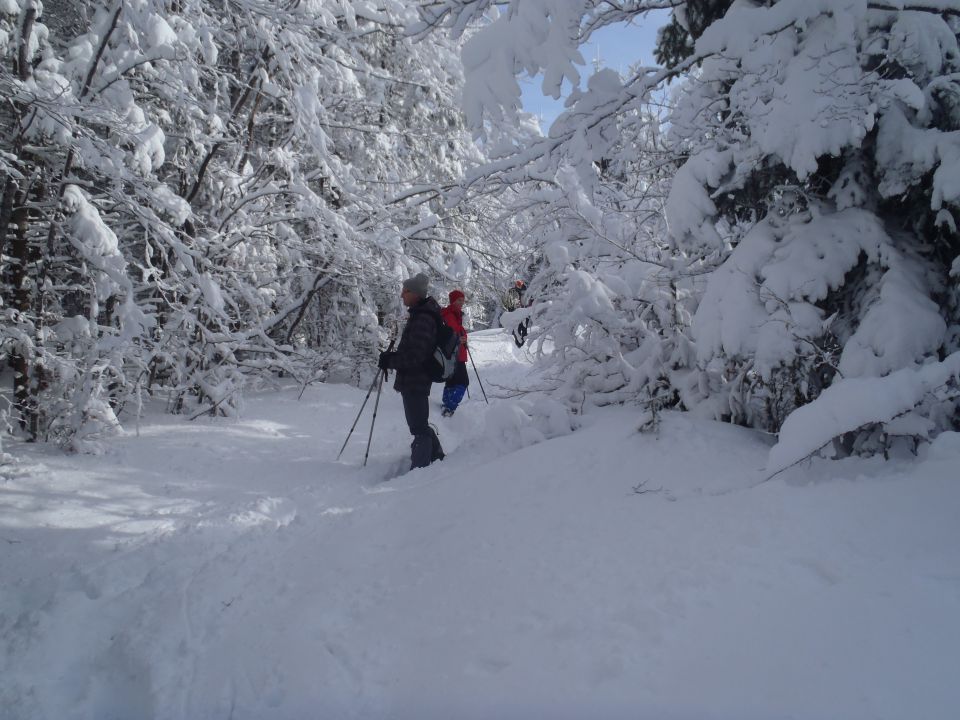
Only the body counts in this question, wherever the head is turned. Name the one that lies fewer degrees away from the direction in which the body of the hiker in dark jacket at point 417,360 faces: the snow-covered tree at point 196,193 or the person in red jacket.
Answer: the snow-covered tree

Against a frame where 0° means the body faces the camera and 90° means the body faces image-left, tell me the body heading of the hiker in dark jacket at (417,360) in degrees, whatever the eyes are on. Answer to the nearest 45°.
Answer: approximately 90°

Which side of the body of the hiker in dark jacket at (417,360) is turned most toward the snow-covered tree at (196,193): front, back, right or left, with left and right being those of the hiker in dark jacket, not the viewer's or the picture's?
front

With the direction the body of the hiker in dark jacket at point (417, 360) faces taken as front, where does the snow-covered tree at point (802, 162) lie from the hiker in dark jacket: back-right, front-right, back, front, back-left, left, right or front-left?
back-left

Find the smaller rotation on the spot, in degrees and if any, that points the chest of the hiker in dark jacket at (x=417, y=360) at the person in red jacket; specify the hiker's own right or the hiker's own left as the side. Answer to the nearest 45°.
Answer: approximately 90° to the hiker's own right
